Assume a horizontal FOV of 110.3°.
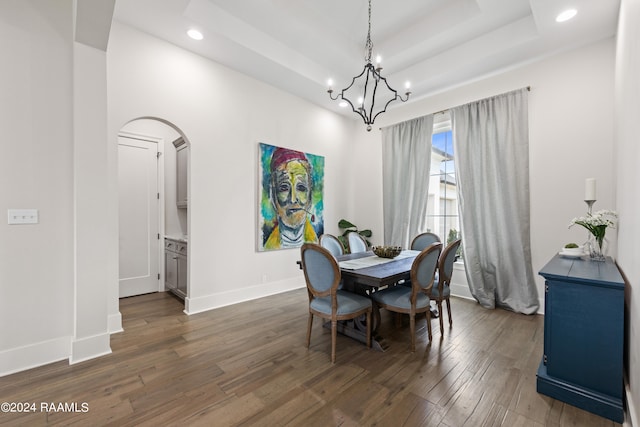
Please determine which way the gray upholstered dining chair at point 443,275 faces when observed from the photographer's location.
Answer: facing away from the viewer and to the left of the viewer

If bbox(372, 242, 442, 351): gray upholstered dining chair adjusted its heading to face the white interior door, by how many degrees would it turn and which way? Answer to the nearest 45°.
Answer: approximately 45° to its left

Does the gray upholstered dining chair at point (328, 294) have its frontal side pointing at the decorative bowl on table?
yes

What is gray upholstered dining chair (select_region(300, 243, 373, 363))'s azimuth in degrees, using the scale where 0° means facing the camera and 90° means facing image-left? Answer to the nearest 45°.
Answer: approximately 225°

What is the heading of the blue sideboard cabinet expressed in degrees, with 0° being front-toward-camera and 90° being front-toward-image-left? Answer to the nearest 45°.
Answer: approximately 90°

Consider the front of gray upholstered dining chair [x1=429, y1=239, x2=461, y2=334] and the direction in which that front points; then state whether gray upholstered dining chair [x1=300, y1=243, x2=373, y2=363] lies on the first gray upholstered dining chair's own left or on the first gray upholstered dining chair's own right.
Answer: on the first gray upholstered dining chair's own left

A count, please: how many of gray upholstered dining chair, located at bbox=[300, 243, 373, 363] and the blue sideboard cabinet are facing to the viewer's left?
1

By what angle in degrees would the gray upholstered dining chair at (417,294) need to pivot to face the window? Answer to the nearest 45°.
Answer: approximately 45° to its right

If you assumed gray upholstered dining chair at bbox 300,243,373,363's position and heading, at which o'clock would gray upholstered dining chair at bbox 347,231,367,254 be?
gray upholstered dining chair at bbox 347,231,367,254 is roughly at 11 o'clock from gray upholstered dining chair at bbox 300,243,373,363.

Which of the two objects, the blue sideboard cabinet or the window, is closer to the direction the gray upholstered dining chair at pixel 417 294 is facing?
the window
